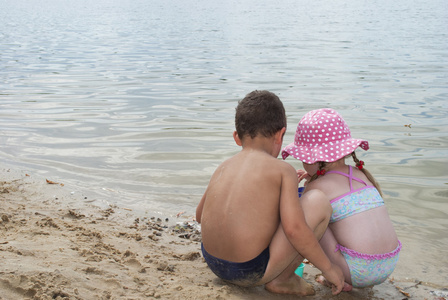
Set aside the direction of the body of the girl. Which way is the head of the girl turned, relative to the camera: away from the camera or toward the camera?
away from the camera

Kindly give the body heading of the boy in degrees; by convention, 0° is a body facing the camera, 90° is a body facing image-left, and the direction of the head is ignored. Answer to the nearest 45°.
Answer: approximately 225°

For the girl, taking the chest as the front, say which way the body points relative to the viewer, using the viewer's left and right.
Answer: facing away from the viewer and to the left of the viewer

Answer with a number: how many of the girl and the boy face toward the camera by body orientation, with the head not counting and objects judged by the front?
0

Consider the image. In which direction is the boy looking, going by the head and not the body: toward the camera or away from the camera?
away from the camera
